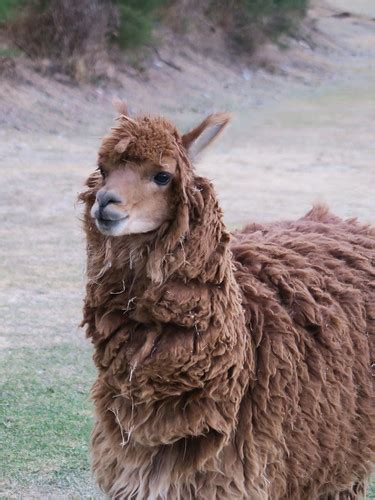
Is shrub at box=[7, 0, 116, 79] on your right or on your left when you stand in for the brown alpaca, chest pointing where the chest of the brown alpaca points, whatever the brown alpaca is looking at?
on your right

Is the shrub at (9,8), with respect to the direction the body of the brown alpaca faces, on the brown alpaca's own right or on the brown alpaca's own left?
on the brown alpaca's own right

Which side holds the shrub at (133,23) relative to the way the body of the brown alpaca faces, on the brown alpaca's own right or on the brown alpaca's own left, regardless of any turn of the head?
on the brown alpaca's own right

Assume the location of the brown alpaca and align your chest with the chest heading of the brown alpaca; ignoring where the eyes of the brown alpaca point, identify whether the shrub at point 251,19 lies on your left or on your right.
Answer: on your right

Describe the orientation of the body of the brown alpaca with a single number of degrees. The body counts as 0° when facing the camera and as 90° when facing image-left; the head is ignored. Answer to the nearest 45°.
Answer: approximately 45°
